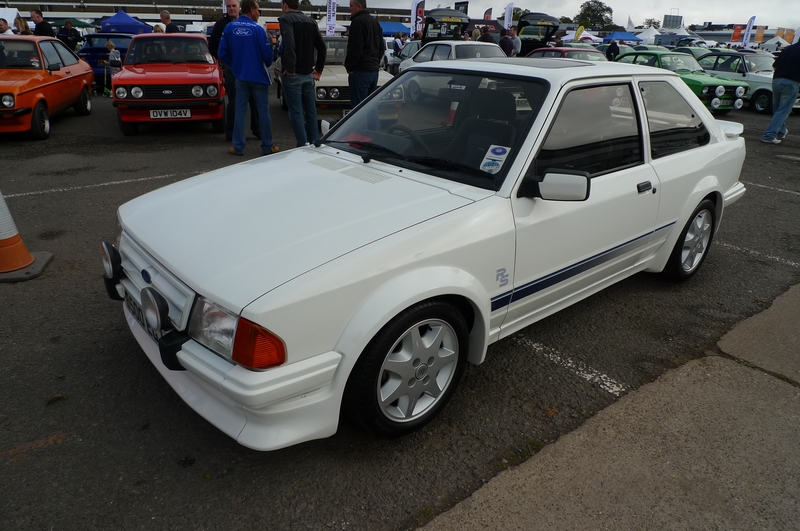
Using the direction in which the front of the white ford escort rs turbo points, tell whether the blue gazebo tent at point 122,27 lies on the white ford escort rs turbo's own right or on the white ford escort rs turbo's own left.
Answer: on the white ford escort rs turbo's own right

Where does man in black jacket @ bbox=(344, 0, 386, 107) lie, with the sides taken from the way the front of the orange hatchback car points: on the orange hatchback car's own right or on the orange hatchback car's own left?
on the orange hatchback car's own left

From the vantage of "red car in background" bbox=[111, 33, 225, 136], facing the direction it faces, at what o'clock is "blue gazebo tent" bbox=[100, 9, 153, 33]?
The blue gazebo tent is roughly at 6 o'clock from the red car in background.

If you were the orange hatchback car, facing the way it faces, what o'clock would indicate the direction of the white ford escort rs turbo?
The white ford escort rs turbo is roughly at 10 o'clock from the orange hatchback car.

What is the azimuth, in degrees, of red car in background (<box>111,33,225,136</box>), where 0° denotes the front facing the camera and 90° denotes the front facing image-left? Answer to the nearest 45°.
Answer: approximately 0°

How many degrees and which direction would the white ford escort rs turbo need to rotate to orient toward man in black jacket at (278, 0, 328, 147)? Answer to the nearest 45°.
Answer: approximately 135° to its right

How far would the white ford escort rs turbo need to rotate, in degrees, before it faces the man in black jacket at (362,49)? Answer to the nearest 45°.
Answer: approximately 135° to its right

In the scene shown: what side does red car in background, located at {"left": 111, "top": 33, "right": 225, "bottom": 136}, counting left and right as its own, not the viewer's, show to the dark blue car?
back
